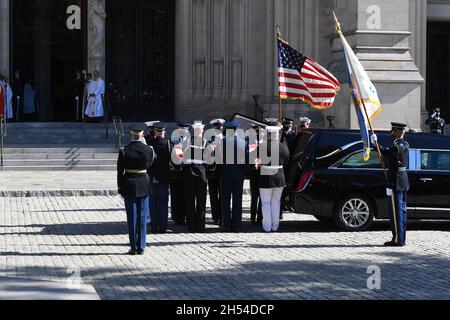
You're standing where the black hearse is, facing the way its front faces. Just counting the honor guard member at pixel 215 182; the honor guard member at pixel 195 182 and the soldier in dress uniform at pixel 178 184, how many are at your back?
3

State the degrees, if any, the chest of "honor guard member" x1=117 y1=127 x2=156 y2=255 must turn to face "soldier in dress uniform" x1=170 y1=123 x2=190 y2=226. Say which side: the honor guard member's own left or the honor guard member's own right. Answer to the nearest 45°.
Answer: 0° — they already face them

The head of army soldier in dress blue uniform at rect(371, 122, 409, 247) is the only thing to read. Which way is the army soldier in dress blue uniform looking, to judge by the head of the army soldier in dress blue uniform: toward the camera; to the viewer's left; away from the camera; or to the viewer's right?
to the viewer's left

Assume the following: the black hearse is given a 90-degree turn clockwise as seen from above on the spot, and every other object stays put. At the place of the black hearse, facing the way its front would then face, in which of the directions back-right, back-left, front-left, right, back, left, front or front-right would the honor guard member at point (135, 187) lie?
front-right

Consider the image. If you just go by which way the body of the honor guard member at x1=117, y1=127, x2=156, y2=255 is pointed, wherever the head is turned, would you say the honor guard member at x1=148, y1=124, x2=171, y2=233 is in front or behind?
in front

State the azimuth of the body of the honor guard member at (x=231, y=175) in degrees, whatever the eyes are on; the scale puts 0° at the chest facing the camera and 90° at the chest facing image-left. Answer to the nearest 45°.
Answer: approximately 180°

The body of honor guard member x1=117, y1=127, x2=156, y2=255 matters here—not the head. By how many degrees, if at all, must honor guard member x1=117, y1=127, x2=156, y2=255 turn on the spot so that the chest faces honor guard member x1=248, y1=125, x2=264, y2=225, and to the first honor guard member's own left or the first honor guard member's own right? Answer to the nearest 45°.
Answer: approximately 45° to the first honor guard member's own right

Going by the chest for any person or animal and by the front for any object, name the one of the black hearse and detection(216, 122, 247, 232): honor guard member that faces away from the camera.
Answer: the honor guard member

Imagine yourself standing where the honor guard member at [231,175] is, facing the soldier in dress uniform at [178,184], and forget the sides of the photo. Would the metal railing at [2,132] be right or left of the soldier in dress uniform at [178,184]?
right

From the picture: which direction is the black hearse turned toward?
to the viewer's right

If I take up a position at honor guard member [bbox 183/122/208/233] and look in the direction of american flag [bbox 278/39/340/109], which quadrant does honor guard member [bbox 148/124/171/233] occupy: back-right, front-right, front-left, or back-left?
back-left

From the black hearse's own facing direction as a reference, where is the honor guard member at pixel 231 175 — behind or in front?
behind
